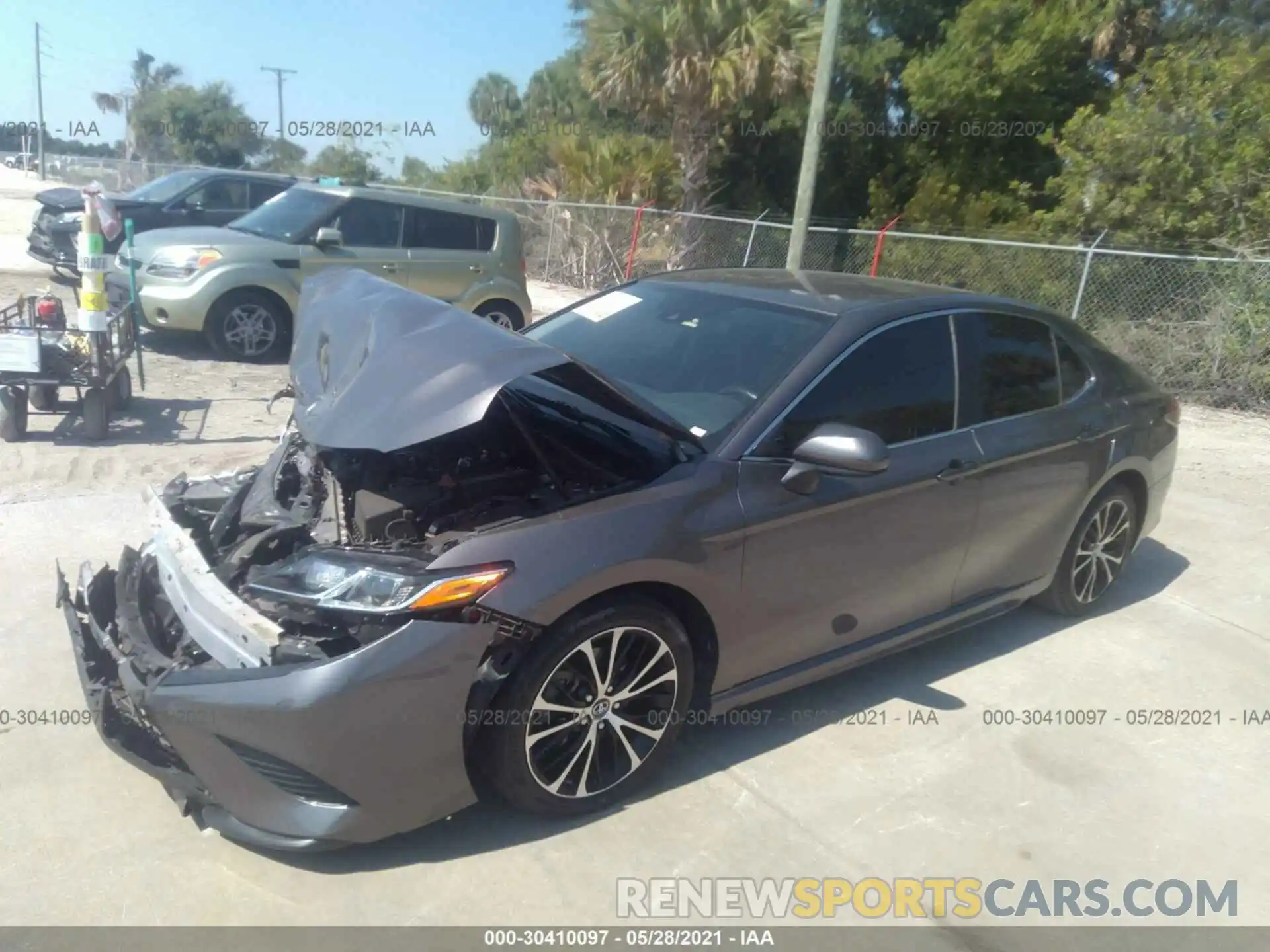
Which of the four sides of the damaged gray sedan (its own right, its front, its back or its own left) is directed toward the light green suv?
right

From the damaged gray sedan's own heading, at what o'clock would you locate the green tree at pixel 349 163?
The green tree is roughly at 4 o'clock from the damaged gray sedan.

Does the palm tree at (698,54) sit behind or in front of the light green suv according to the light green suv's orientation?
behind

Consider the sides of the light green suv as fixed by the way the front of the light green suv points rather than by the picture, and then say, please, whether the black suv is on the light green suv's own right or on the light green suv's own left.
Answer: on the light green suv's own right

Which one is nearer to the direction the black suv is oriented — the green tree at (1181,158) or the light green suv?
the light green suv

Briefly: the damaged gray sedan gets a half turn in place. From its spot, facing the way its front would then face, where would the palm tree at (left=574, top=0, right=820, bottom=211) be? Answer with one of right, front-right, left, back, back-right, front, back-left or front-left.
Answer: front-left

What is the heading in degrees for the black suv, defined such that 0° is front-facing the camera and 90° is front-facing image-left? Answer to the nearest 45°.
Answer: approximately 45°

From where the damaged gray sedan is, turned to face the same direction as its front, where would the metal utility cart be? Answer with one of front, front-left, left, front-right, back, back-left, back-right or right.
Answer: right

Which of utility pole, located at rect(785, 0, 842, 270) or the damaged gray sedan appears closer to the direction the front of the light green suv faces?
the damaged gray sedan
